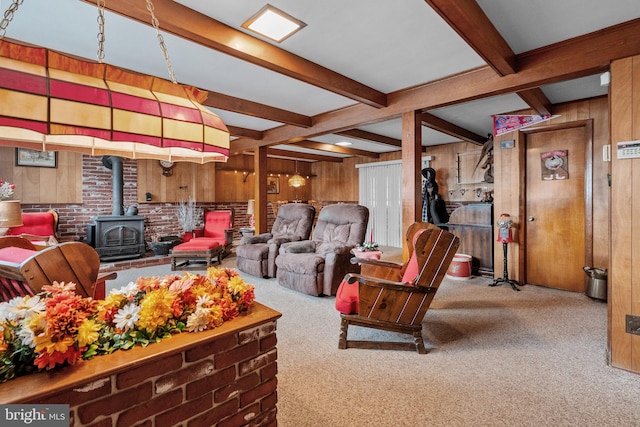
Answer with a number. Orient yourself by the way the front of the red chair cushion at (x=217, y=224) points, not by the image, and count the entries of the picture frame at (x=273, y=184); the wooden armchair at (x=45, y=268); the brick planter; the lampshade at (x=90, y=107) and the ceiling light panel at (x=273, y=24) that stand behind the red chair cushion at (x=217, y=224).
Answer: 1

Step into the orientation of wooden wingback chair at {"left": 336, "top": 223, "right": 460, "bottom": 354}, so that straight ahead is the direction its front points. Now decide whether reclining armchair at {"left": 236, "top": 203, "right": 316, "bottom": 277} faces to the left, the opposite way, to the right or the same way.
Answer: to the left

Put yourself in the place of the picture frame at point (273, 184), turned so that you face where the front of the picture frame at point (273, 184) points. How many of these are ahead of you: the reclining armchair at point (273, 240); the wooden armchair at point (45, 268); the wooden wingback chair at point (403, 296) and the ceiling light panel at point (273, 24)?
4

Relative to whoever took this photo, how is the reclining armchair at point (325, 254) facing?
facing the viewer and to the left of the viewer

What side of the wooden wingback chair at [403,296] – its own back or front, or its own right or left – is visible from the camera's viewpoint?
left

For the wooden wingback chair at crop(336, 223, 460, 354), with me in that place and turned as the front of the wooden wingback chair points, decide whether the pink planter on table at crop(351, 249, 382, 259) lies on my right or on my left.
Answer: on my right

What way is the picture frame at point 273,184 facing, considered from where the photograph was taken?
facing the viewer

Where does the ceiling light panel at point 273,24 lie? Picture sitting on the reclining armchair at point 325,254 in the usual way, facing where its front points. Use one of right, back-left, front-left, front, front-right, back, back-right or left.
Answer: front-left

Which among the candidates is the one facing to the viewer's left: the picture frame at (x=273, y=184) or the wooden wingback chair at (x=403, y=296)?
the wooden wingback chair

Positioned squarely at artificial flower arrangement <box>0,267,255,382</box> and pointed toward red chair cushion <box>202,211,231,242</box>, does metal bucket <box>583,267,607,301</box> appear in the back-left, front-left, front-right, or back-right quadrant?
front-right

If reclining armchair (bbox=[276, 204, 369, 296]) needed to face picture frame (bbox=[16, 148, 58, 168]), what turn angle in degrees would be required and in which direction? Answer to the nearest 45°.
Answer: approximately 45° to its right

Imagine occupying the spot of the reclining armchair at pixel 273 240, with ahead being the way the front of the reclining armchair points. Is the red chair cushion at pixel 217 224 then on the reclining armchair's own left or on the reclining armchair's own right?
on the reclining armchair's own right

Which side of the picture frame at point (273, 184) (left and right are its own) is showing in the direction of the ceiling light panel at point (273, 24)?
front

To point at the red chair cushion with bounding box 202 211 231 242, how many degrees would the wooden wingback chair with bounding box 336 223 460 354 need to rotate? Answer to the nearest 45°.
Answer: approximately 45° to its right

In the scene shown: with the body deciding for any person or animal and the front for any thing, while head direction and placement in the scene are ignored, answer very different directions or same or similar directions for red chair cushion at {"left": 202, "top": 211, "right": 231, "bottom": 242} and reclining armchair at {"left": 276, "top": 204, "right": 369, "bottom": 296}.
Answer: same or similar directions

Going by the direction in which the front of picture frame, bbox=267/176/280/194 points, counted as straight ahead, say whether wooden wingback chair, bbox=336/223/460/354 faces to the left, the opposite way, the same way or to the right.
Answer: to the right
